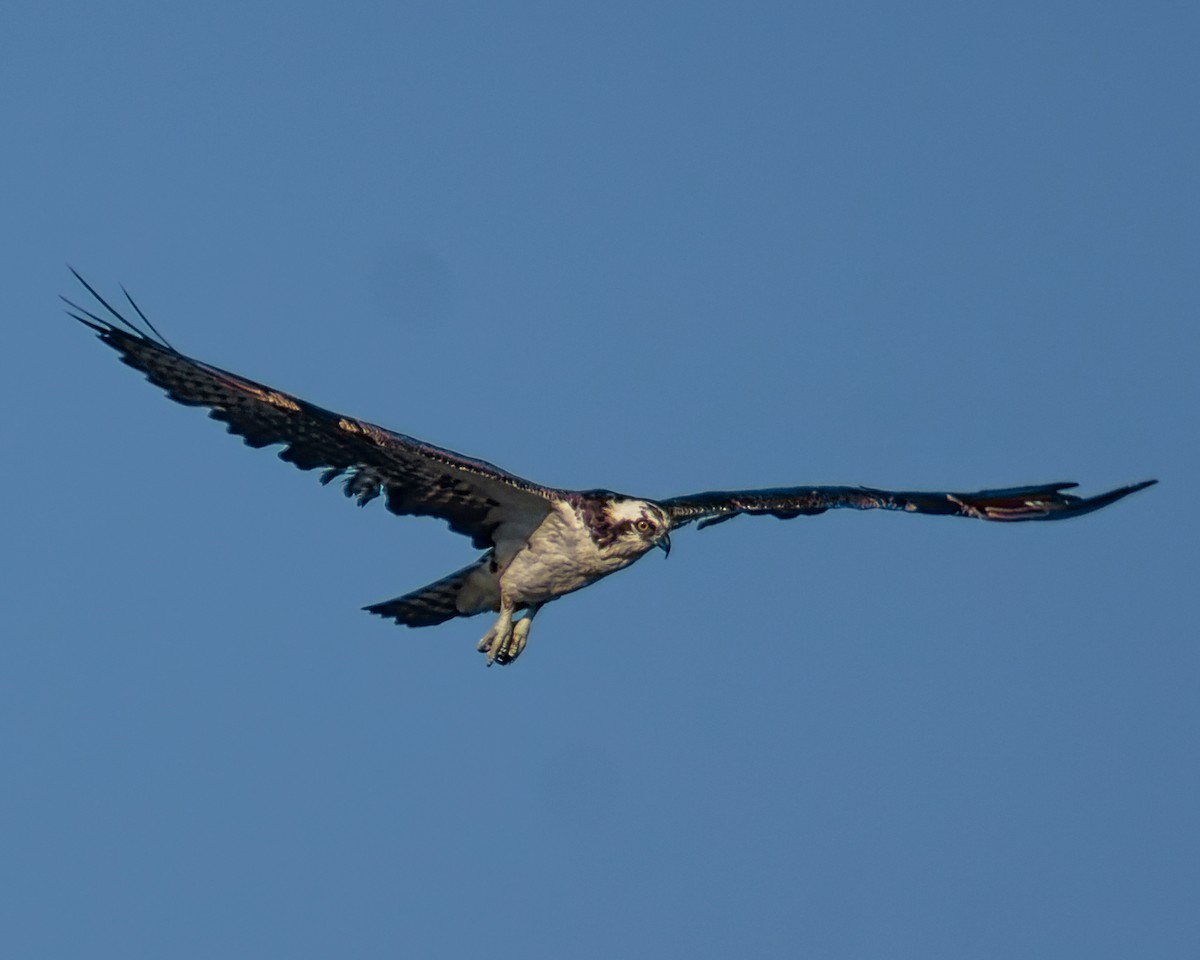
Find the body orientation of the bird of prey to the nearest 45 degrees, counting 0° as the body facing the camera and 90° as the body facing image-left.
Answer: approximately 315°
